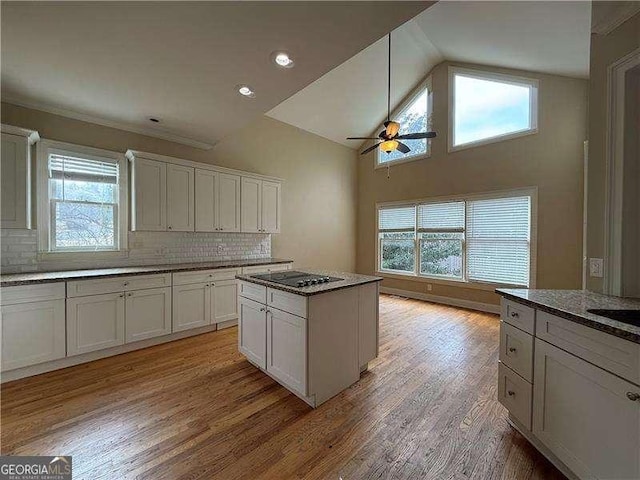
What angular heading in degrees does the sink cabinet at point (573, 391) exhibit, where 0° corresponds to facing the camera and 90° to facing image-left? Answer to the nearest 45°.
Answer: approximately 45°

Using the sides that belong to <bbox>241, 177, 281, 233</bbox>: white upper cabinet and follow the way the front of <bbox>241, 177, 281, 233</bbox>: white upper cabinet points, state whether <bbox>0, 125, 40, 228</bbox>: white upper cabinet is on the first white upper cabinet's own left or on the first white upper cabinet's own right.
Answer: on the first white upper cabinet's own right

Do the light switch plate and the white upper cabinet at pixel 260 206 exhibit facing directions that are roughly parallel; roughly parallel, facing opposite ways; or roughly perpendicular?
roughly perpendicular

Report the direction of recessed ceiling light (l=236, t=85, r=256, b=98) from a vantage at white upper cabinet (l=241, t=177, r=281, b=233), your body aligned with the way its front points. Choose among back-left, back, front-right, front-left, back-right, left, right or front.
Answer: front-right

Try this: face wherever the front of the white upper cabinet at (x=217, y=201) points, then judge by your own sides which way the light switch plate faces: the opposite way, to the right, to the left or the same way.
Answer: to the right

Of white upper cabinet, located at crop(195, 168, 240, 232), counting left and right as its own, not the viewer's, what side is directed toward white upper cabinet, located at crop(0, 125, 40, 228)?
right

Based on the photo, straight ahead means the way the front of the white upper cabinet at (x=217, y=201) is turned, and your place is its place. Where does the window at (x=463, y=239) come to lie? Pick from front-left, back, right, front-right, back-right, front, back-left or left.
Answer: front-left

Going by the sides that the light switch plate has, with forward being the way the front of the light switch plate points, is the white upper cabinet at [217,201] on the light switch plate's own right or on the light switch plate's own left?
on the light switch plate's own right

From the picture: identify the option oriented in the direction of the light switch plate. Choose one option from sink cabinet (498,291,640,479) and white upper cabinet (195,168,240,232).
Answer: the white upper cabinet

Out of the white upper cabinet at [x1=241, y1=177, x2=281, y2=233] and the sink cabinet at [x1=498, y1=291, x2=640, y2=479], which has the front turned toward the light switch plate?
the white upper cabinet

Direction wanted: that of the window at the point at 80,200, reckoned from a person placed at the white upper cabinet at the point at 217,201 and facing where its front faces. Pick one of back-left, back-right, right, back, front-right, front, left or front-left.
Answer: back-right

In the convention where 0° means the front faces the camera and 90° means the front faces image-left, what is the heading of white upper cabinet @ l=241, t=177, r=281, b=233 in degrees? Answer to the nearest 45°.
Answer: approximately 315°

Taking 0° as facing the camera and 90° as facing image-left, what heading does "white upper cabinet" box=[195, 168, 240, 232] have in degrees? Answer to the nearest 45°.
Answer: approximately 315°

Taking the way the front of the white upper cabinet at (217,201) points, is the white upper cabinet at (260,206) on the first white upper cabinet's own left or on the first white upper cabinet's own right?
on the first white upper cabinet's own left

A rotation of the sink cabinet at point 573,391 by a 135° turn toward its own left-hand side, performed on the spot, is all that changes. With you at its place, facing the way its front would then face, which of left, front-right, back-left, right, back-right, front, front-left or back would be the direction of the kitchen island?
back
